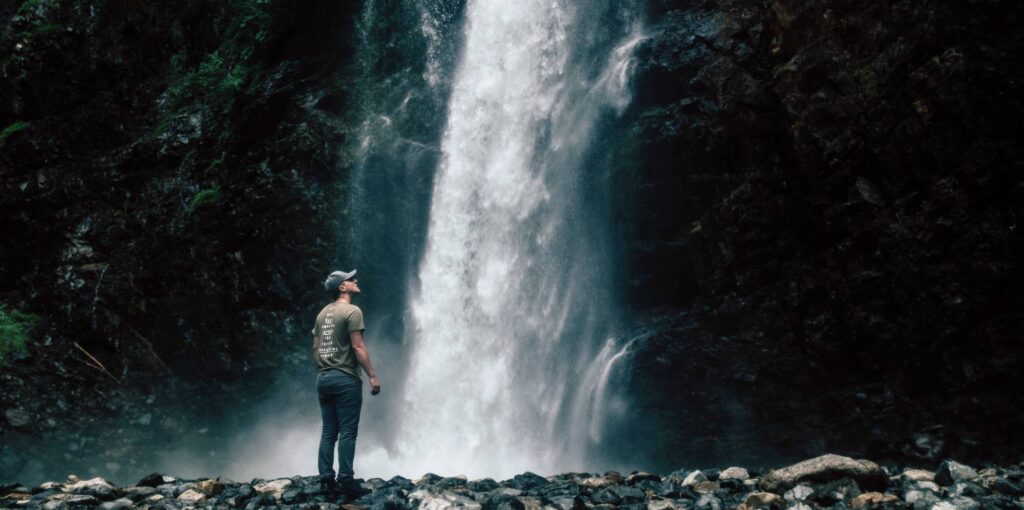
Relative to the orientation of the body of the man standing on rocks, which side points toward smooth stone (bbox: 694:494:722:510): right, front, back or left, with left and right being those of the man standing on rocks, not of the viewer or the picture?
right

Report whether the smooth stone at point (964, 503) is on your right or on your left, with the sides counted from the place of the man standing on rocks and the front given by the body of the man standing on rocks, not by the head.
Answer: on your right

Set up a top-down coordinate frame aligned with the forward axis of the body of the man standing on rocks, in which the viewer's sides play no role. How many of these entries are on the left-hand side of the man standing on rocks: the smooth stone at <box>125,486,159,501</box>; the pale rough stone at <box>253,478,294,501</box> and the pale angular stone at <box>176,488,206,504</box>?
3

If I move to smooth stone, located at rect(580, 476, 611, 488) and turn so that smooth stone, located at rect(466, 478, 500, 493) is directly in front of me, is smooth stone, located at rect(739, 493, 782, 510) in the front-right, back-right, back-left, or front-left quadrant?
back-left

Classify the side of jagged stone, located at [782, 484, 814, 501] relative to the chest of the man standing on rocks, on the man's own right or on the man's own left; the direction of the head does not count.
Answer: on the man's own right

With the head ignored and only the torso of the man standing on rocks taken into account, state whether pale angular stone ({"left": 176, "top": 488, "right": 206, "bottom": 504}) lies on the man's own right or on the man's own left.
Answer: on the man's own left

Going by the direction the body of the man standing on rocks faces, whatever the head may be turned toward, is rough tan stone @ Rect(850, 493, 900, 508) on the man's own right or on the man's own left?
on the man's own right

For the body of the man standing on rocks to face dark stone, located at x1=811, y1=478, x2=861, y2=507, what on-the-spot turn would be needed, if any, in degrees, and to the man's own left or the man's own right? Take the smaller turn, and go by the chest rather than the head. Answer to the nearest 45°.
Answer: approximately 45° to the man's own right

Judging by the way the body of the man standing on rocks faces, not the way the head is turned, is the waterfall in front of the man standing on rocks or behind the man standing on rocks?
in front

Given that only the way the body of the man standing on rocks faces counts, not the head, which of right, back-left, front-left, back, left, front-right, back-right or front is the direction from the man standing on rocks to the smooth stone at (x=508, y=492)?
front-right

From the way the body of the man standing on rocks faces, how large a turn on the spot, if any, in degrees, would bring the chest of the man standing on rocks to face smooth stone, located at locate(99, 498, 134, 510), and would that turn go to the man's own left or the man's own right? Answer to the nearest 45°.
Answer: approximately 135° to the man's own left

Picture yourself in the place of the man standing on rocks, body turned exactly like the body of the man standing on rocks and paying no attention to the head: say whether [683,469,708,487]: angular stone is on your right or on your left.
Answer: on your right

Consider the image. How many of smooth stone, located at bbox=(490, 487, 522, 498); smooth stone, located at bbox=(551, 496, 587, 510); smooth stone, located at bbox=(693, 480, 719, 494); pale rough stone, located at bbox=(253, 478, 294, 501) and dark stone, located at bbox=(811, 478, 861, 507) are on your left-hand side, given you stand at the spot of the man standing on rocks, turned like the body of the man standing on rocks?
1

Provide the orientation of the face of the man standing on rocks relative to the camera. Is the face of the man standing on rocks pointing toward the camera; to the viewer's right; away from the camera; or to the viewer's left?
to the viewer's right

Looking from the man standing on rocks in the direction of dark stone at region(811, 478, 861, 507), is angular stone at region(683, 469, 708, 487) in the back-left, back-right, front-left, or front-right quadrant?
front-left

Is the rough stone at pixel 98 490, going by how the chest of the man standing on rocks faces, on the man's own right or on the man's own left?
on the man's own left

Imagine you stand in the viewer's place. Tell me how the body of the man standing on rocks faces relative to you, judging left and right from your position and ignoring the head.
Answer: facing away from the viewer and to the right of the viewer

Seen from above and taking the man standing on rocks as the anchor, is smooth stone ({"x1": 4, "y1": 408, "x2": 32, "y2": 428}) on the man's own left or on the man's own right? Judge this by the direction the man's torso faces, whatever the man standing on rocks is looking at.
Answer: on the man's own left

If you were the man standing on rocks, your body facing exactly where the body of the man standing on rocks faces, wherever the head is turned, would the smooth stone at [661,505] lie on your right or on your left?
on your right
